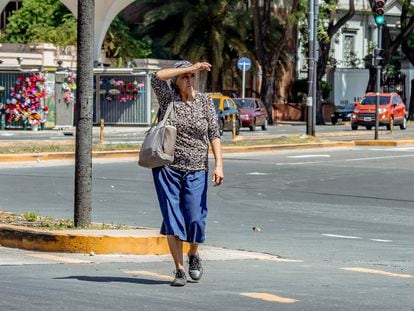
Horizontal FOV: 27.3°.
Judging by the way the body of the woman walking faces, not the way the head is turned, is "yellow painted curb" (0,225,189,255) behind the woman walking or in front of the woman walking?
behind

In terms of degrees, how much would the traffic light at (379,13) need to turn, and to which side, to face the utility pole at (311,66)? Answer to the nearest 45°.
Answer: approximately 135° to its right

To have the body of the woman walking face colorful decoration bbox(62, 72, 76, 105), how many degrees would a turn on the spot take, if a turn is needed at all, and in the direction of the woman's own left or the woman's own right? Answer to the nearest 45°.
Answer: approximately 180°

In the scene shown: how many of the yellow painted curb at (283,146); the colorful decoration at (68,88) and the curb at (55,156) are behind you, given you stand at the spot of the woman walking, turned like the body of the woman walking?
3

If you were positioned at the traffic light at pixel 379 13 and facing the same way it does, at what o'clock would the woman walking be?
The woman walking is roughly at 12 o'clock from the traffic light.

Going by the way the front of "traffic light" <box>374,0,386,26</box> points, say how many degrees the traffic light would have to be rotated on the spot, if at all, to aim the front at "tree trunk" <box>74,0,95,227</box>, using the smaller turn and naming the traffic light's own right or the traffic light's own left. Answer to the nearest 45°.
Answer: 0° — it already faces it

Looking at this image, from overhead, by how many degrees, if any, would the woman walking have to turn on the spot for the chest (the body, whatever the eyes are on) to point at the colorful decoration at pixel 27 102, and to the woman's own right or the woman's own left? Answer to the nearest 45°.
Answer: approximately 180°

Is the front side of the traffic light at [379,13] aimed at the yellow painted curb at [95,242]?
yes

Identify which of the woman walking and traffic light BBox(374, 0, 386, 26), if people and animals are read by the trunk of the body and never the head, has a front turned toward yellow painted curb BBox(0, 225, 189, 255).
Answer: the traffic light

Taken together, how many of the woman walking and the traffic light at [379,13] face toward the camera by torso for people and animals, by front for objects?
2

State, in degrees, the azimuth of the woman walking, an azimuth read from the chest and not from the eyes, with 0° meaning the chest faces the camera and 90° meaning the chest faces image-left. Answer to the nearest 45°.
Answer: approximately 0°
